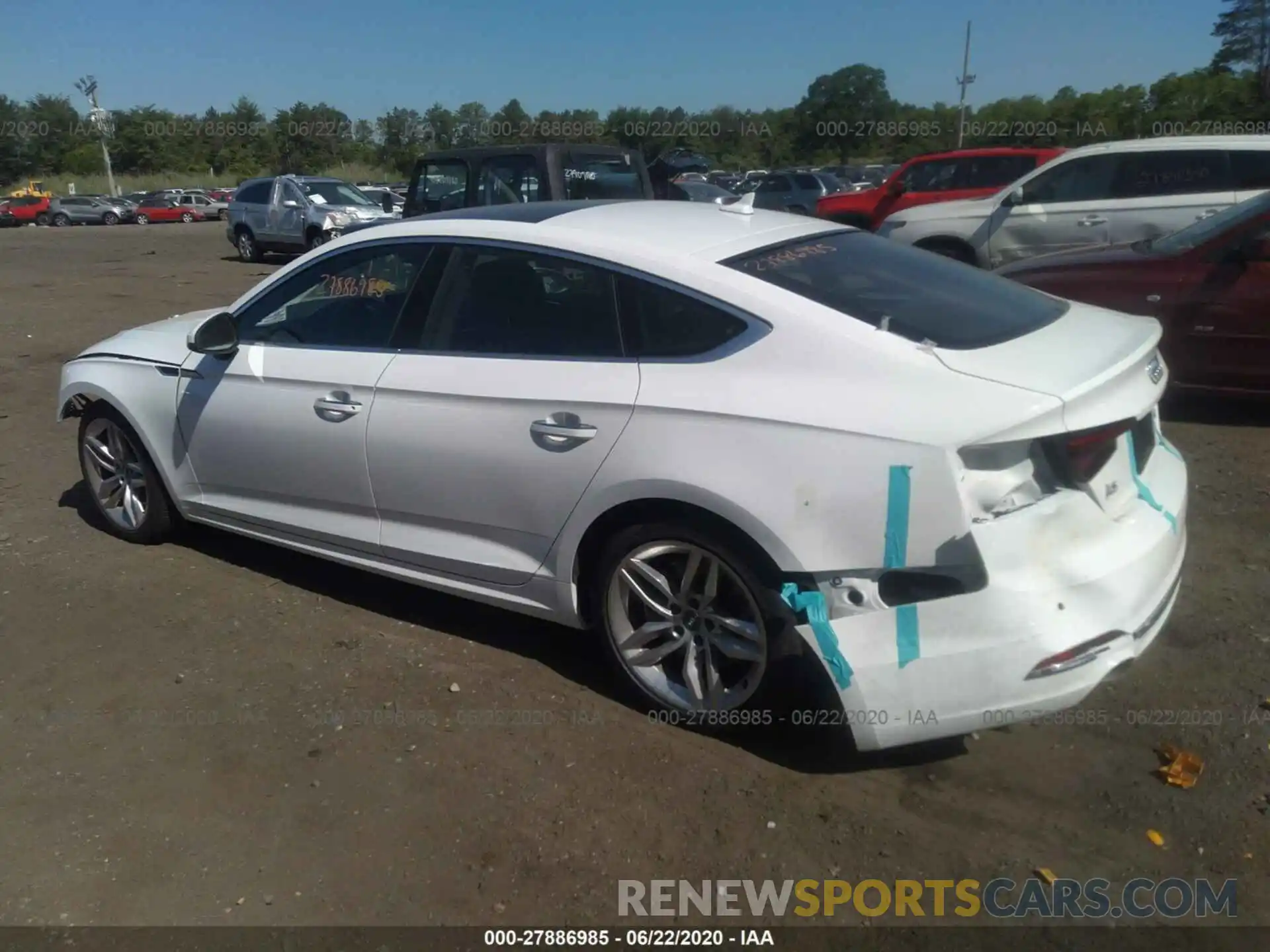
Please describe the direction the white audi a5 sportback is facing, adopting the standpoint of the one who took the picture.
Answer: facing away from the viewer and to the left of the viewer

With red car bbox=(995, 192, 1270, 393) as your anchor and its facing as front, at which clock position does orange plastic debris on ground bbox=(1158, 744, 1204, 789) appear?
The orange plastic debris on ground is roughly at 9 o'clock from the red car.

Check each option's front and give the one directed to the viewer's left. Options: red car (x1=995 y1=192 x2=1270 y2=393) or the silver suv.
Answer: the red car

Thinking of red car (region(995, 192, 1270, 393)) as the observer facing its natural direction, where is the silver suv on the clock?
The silver suv is roughly at 1 o'clock from the red car.

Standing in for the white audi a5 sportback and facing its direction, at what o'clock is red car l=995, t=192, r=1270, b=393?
The red car is roughly at 3 o'clock from the white audi a5 sportback.

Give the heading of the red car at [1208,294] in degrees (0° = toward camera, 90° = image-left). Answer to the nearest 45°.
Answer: approximately 90°

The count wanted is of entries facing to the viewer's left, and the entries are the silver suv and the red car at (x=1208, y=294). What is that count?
1

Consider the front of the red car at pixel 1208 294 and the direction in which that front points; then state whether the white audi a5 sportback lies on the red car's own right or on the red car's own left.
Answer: on the red car's own left

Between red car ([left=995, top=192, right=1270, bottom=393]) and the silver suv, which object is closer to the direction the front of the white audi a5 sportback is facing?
the silver suv

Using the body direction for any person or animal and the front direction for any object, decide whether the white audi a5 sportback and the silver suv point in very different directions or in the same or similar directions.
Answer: very different directions
